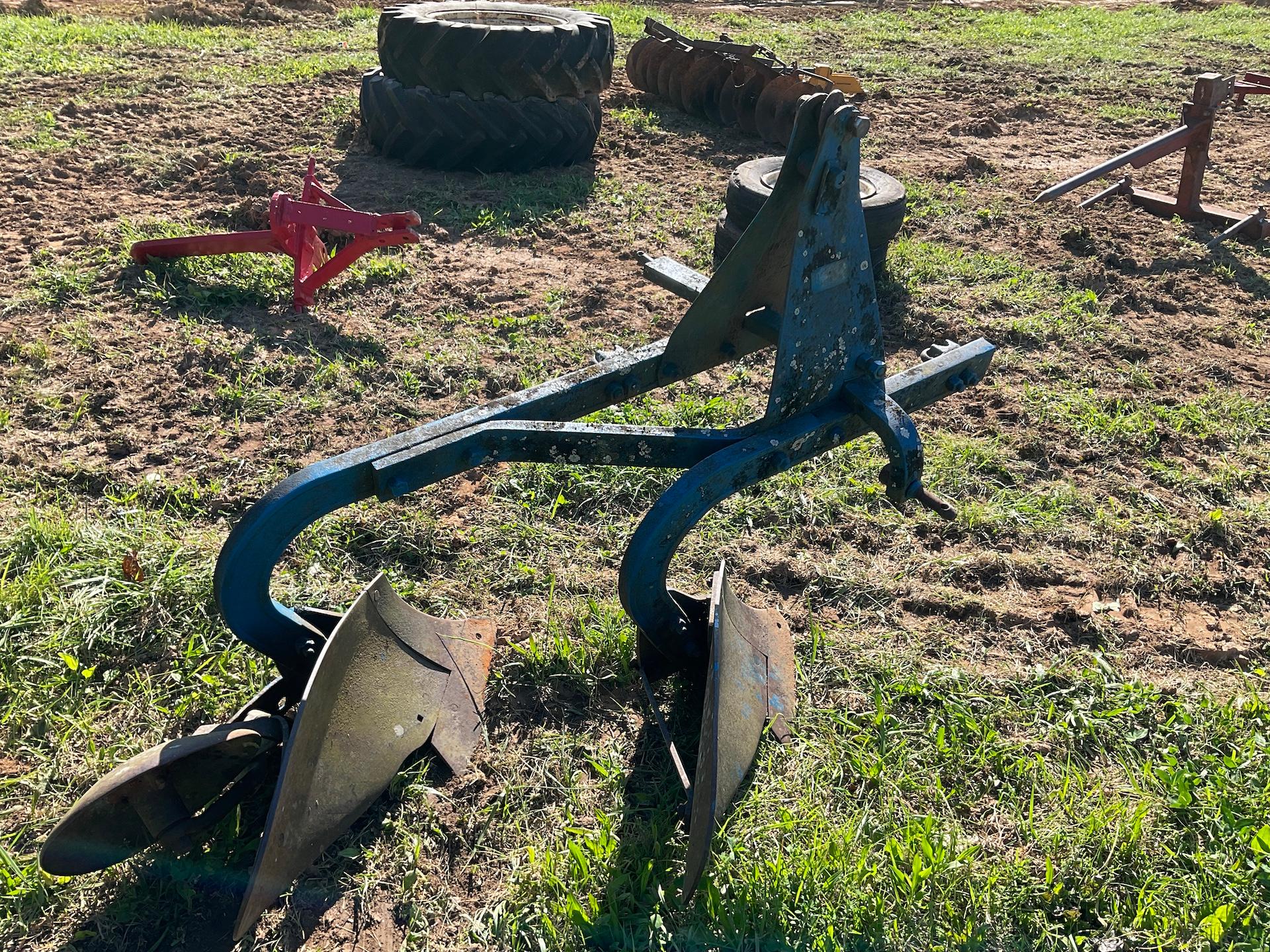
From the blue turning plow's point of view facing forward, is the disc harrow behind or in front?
in front

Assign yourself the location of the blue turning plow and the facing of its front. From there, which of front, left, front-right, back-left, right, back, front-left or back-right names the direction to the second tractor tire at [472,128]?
front-left

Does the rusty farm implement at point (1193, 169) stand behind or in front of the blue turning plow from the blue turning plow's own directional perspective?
in front

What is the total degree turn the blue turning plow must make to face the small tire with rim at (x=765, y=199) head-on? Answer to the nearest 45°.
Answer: approximately 45° to its left

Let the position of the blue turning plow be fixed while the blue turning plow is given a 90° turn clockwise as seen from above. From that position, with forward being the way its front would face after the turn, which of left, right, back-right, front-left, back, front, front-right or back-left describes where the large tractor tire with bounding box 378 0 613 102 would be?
back-left

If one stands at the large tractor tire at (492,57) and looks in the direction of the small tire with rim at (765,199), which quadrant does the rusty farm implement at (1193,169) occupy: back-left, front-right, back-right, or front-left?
front-left

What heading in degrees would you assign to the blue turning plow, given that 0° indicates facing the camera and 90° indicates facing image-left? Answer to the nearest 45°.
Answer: approximately 225°
